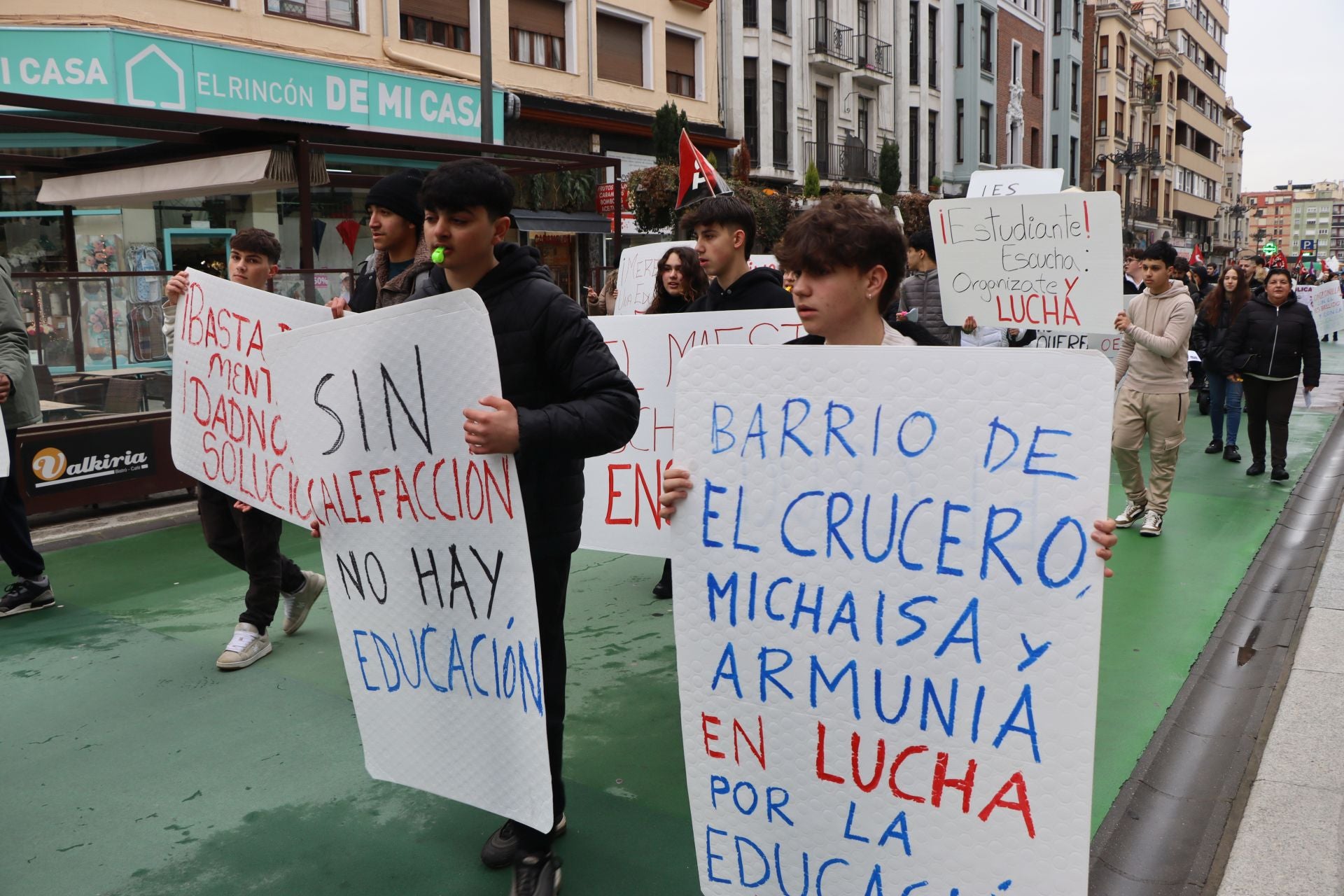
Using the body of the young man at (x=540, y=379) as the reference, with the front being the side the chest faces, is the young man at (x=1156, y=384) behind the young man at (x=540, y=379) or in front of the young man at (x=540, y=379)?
behind

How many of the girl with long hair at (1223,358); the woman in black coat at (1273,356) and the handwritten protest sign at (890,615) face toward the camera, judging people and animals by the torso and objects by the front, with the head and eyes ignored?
3

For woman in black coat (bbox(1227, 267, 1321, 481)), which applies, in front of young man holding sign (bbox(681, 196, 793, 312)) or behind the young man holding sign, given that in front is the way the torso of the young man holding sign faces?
behind

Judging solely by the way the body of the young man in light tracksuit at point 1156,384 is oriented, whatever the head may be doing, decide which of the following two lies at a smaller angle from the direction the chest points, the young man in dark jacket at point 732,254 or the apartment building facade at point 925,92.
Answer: the young man in dark jacket

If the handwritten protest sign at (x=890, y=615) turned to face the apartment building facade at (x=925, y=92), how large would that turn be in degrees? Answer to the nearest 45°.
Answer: approximately 180°

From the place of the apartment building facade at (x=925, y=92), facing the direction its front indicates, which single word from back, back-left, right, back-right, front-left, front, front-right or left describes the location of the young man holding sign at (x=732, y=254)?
front-right

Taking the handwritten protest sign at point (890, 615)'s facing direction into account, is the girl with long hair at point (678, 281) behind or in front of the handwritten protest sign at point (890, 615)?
behind

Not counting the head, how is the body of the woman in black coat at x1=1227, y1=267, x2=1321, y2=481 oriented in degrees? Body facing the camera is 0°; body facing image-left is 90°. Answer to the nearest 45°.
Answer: approximately 0°

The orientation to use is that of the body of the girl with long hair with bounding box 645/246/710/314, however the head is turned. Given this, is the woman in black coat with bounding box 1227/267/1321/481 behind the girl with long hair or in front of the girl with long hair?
behind
